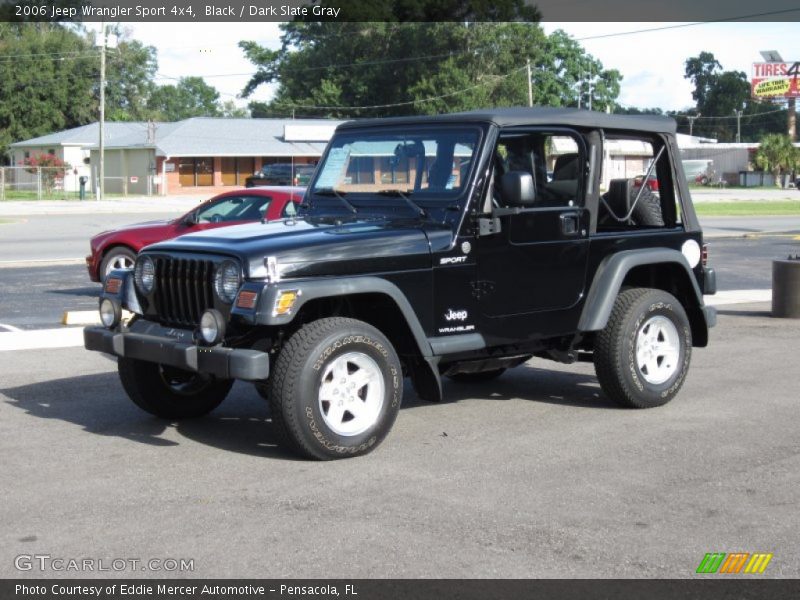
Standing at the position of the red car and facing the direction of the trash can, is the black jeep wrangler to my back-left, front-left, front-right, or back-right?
front-right

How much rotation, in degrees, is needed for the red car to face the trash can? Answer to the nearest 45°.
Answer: approximately 180°

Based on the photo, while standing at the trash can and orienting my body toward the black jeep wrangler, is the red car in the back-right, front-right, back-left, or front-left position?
front-right

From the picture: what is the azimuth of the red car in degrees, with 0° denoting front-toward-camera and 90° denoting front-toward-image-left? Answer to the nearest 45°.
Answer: approximately 90°

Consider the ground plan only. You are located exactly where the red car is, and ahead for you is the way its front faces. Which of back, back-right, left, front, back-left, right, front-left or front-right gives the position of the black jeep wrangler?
left

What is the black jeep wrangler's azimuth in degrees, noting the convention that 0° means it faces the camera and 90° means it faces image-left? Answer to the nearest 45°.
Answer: approximately 45°

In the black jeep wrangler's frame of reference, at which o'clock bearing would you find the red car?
The red car is roughly at 4 o'clock from the black jeep wrangler.

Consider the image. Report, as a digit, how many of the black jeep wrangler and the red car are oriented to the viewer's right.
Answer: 0

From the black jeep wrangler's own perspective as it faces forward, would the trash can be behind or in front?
behind

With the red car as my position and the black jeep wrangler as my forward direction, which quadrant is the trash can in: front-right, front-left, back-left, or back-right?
front-left
